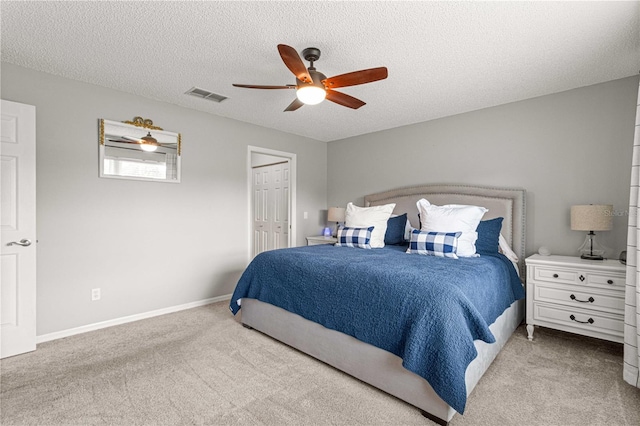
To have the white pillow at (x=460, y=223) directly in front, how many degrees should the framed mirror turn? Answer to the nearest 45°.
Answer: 0° — it already faces it

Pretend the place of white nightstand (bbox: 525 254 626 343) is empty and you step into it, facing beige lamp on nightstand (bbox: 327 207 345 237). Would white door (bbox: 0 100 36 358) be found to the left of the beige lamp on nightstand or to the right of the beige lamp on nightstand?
left

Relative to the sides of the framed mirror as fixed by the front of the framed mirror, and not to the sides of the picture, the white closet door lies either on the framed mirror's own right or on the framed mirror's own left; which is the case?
on the framed mirror's own left

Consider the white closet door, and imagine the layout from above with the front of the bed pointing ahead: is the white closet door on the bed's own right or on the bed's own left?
on the bed's own right

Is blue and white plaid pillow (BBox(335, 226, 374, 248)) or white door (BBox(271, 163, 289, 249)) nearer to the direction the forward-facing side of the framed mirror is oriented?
the blue and white plaid pillow

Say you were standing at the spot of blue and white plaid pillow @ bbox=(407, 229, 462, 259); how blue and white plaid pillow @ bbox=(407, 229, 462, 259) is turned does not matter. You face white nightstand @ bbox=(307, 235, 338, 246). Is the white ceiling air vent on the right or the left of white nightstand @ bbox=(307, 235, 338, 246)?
left

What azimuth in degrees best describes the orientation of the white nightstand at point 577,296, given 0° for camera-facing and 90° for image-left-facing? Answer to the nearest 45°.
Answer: approximately 45°
